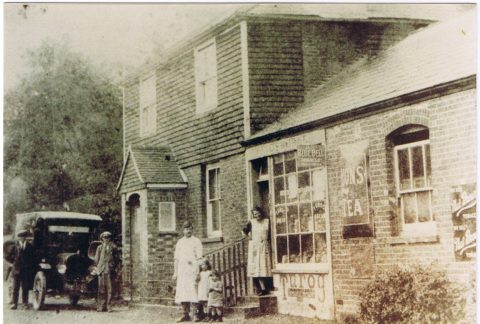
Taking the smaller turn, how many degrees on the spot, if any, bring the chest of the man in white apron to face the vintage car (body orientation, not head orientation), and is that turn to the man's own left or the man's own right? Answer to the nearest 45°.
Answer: approximately 135° to the man's own right

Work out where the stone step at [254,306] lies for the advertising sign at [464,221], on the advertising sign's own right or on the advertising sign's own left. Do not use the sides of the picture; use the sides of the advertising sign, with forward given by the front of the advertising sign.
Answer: on the advertising sign's own right

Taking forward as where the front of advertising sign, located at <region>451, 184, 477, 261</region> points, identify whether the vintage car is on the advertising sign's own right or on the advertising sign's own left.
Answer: on the advertising sign's own right
